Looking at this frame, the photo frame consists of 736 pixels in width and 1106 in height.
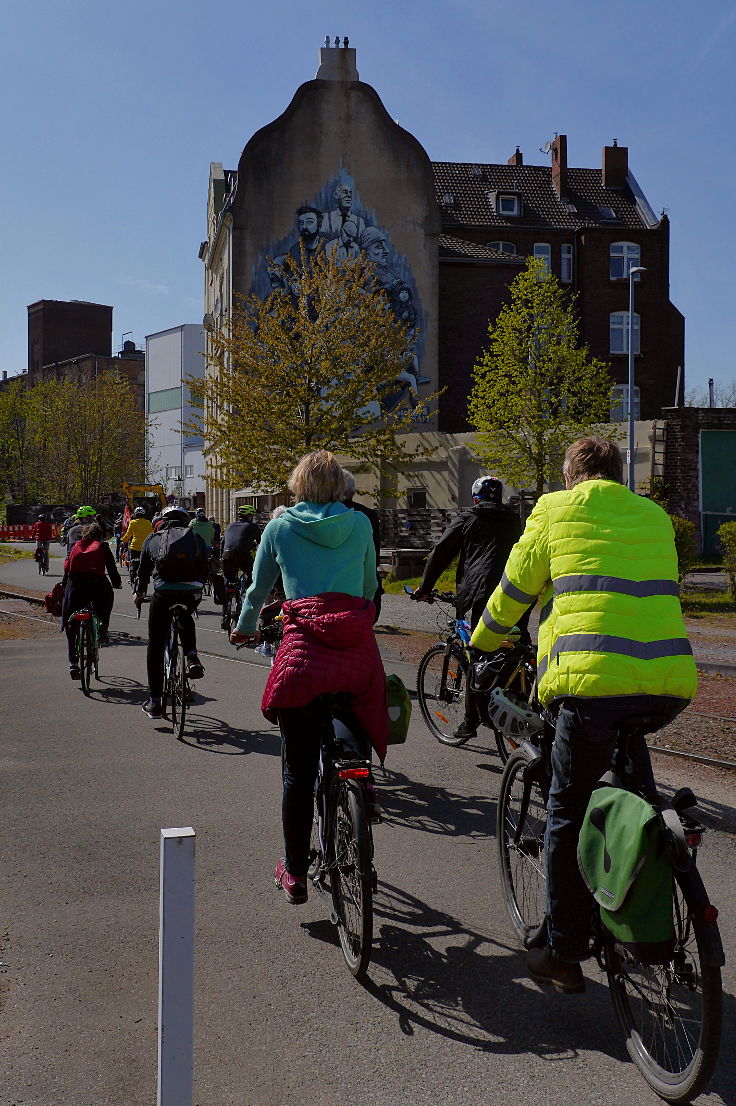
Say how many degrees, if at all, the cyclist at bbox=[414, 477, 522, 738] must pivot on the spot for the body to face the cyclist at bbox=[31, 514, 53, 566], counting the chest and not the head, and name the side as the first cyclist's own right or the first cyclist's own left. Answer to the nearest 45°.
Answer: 0° — they already face them

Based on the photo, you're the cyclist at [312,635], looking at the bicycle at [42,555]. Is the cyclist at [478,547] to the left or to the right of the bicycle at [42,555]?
right

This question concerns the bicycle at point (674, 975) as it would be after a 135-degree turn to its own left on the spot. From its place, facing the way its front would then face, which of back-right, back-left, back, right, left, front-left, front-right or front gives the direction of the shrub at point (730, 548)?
back

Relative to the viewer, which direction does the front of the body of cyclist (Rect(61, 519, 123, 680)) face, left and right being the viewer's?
facing away from the viewer

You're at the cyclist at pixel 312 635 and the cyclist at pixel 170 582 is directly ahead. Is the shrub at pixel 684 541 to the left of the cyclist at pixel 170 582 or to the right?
right

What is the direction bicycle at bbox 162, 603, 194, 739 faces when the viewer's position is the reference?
facing away from the viewer

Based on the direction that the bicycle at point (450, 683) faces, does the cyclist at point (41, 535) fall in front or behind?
in front

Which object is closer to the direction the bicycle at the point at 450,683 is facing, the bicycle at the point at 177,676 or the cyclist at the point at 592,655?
the bicycle

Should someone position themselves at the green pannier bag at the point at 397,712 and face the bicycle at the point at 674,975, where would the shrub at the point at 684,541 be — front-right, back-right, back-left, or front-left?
back-left

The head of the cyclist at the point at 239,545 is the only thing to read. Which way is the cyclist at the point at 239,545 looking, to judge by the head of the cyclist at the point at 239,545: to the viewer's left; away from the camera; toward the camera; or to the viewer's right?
away from the camera

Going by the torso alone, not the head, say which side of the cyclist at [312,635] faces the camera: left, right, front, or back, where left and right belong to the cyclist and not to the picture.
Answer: back

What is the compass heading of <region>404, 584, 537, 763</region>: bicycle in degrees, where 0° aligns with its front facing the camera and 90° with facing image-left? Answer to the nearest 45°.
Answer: approximately 135°

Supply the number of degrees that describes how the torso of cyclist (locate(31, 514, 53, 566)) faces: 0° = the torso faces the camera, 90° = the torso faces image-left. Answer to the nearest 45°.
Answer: approximately 180°

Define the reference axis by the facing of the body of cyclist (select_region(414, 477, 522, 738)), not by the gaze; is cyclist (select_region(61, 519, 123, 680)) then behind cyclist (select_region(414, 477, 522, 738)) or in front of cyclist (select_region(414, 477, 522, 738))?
in front

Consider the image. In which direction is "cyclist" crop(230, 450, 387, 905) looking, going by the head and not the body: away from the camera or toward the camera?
away from the camera

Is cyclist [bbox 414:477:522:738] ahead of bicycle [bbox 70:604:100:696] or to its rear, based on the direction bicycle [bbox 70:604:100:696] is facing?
to the rear

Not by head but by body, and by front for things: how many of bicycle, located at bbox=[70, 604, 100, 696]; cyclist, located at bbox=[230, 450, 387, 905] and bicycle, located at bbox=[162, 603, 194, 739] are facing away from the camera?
3

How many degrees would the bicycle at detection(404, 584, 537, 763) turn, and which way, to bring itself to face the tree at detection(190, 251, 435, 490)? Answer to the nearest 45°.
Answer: approximately 45° to its right

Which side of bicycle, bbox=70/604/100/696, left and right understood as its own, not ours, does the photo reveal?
back
